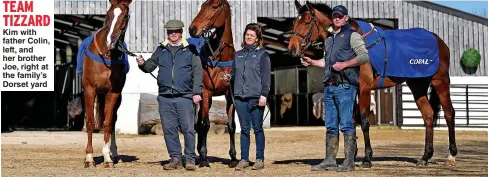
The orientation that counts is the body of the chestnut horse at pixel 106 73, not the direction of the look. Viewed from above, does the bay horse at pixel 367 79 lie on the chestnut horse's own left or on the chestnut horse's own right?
on the chestnut horse's own left

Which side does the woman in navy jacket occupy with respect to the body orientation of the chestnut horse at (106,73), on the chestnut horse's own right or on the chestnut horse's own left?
on the chestnut horse's own left

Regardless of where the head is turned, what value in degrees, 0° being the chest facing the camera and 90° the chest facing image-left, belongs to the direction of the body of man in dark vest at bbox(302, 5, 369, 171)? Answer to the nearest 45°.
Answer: approximately 45°

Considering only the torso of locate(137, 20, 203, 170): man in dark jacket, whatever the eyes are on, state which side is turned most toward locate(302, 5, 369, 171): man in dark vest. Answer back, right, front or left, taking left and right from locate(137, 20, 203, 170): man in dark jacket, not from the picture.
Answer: left

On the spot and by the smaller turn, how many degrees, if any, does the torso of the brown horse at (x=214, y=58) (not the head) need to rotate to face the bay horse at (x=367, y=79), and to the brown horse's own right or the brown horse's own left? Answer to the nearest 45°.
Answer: approximately 90° to the brown horse's own left

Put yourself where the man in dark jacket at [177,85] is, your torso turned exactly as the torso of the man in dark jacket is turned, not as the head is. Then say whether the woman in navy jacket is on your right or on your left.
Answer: on your left

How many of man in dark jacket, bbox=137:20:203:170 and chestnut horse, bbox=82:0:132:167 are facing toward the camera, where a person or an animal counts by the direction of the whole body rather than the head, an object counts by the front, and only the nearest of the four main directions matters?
2

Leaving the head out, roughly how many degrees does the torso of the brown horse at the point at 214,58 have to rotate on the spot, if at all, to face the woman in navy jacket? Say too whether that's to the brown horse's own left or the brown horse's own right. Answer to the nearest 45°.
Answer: approximately 45° to the brown horse's own left

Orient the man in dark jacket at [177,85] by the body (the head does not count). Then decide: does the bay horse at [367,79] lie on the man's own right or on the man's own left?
on the man's own left
